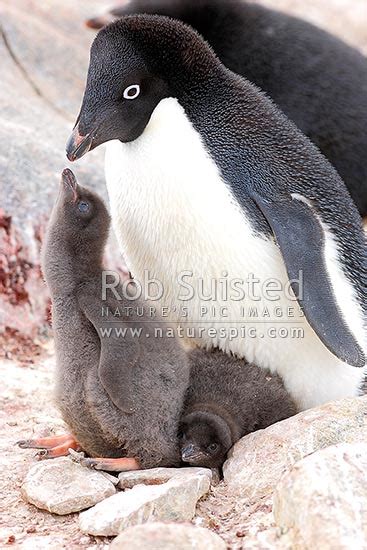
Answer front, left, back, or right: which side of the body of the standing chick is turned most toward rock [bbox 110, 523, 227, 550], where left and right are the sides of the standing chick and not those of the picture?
left

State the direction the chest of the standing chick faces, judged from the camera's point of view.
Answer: to the viewer's left

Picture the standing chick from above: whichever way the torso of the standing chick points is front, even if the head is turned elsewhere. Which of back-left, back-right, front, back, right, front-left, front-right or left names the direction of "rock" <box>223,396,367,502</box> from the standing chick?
back

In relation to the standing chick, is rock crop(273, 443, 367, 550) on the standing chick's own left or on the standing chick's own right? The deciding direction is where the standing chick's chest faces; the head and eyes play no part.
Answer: on the standing chick's own left
